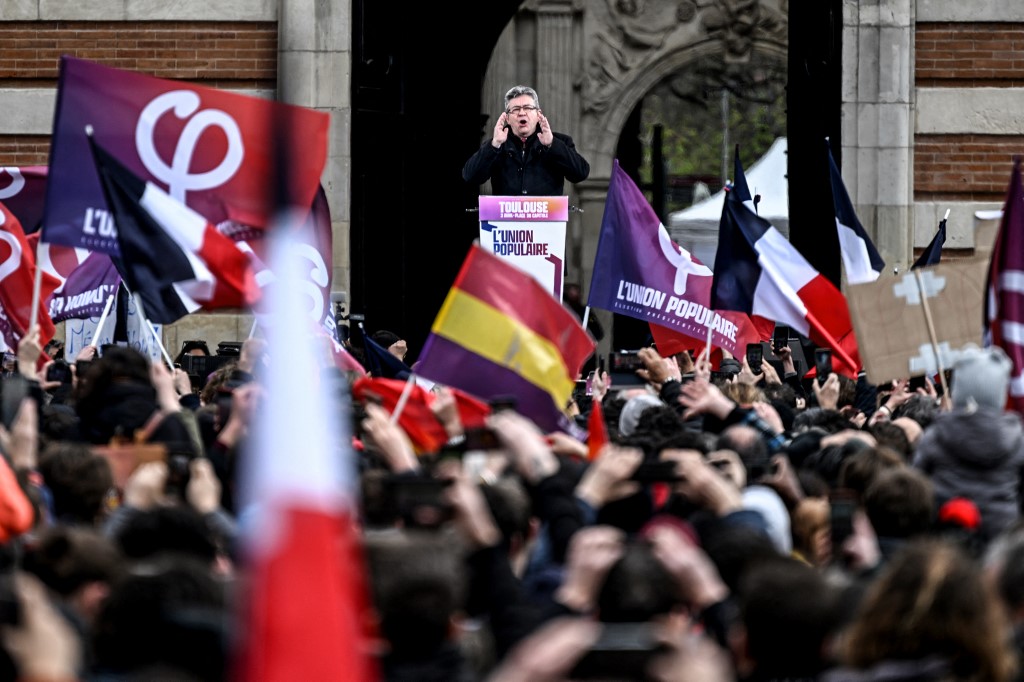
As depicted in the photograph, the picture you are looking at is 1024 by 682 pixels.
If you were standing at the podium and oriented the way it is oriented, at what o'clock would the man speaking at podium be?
The man speaking at podium is roughly at 6 o'clock from the podium.

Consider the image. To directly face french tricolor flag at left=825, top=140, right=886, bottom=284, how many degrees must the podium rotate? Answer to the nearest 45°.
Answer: approximately 90° to its left

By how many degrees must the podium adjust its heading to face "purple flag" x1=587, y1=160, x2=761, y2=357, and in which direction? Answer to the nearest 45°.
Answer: approximately 45° to its left

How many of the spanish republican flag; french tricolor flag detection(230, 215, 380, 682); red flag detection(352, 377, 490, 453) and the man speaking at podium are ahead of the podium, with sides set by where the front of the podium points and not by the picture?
3

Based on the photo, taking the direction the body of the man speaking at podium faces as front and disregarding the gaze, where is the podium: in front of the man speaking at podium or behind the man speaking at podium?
in front

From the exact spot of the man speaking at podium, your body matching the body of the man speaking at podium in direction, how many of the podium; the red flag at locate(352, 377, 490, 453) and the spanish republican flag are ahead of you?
3

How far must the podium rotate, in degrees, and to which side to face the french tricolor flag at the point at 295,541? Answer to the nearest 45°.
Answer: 0° — it already faces it

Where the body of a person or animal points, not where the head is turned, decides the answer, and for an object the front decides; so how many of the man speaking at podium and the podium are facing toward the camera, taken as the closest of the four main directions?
2

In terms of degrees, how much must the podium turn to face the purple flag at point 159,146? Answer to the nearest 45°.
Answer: approximately 45° to its right

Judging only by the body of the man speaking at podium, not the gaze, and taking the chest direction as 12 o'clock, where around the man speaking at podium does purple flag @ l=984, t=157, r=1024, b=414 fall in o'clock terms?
The purple flag is roughly at 11 o'clock from the man speaking at podium.

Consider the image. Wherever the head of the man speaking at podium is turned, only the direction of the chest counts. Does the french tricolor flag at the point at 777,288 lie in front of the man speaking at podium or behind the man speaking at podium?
in front

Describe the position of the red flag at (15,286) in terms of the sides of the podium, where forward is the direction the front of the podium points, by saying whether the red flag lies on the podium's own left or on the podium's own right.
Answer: on the podium's own right

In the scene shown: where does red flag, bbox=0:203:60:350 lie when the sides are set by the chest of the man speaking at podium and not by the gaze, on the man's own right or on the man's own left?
on the man's own right

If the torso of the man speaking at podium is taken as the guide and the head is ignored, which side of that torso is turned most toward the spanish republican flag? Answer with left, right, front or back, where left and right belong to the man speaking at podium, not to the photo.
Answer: front

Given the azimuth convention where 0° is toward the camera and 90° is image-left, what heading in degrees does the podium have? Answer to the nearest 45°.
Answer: approximately 0°
